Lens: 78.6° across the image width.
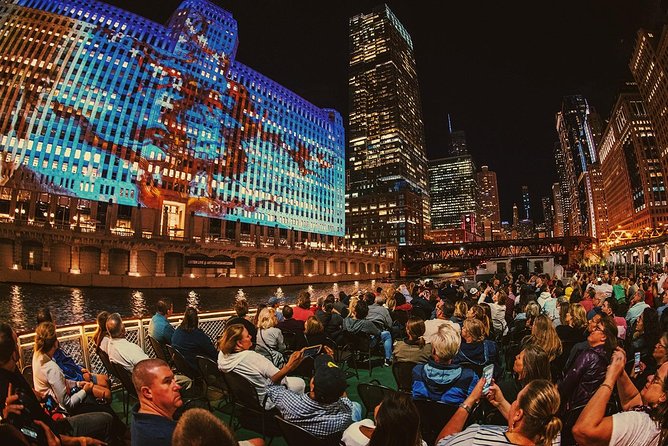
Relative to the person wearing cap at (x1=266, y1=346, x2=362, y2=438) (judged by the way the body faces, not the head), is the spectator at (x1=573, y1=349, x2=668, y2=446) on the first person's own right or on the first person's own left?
on the first person's own right

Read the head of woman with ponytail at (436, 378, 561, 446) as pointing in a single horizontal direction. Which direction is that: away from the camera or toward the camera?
away from the camera

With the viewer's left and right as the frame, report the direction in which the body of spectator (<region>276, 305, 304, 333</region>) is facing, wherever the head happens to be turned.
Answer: facing away from the viewer

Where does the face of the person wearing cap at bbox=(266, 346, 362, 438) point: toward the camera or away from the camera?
away from the camera

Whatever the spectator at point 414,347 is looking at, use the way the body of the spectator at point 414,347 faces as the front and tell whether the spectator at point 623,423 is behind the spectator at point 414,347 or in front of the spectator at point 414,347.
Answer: behind

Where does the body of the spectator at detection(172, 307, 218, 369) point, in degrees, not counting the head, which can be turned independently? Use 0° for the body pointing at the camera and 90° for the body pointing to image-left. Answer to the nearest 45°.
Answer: approximately 180°

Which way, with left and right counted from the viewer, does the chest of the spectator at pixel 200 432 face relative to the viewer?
facing away from the viewer

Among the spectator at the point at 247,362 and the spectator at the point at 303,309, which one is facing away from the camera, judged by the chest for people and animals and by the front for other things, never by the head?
the spectator at the point at 303,309

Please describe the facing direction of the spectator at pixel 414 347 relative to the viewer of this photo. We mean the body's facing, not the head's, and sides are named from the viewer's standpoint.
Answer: facing away from the viewer

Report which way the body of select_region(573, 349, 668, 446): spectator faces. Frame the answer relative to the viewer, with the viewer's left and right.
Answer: facing to the left of the viewer

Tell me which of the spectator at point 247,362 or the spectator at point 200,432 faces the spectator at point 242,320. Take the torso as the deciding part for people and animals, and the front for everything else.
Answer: the spectator at point 200,432

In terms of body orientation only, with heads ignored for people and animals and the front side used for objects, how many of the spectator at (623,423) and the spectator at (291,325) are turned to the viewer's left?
1

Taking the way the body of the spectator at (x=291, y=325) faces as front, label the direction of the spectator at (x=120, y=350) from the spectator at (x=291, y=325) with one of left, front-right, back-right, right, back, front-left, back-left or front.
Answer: back-left
